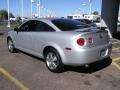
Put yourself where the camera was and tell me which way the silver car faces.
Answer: facing away from the viewer and to the left of the viewer
